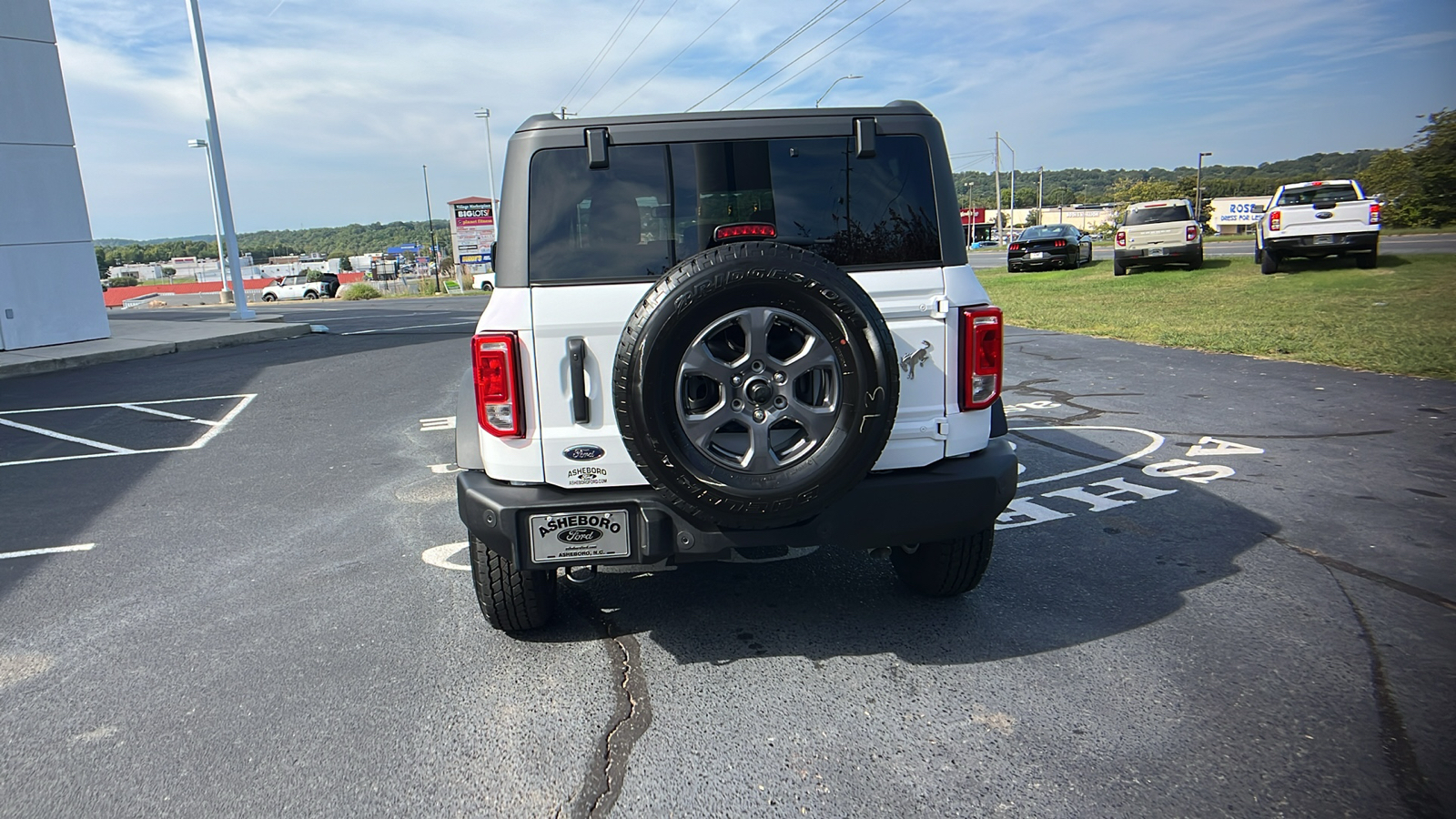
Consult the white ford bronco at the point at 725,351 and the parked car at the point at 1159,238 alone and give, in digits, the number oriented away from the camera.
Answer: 2

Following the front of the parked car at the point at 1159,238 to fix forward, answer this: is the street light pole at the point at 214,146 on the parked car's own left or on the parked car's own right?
on the parked car's own left

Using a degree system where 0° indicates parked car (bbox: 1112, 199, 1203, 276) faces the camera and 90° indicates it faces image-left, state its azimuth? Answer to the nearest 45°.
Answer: approximately 180°

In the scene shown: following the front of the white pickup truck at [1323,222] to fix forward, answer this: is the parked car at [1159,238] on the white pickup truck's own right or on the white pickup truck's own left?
on the white pickup truck's own left

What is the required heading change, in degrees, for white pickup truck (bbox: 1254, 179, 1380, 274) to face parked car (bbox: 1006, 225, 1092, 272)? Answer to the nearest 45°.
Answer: approximately 45° to its left

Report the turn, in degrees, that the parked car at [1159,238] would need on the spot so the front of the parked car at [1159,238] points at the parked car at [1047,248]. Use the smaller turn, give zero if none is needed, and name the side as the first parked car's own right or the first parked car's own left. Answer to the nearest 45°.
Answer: approximately 45° to the first parked car's own left

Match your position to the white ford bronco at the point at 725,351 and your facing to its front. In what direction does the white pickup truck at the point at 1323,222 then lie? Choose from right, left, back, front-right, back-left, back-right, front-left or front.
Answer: front-right

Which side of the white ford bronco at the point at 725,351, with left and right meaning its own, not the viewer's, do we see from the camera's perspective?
back

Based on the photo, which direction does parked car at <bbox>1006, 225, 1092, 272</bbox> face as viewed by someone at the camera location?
facing away from the viewer and to the right of the viewer

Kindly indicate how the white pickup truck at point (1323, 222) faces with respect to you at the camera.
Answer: facing away from the viewer

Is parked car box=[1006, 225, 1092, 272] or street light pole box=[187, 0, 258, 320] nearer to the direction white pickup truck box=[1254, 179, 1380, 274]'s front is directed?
the parked car
